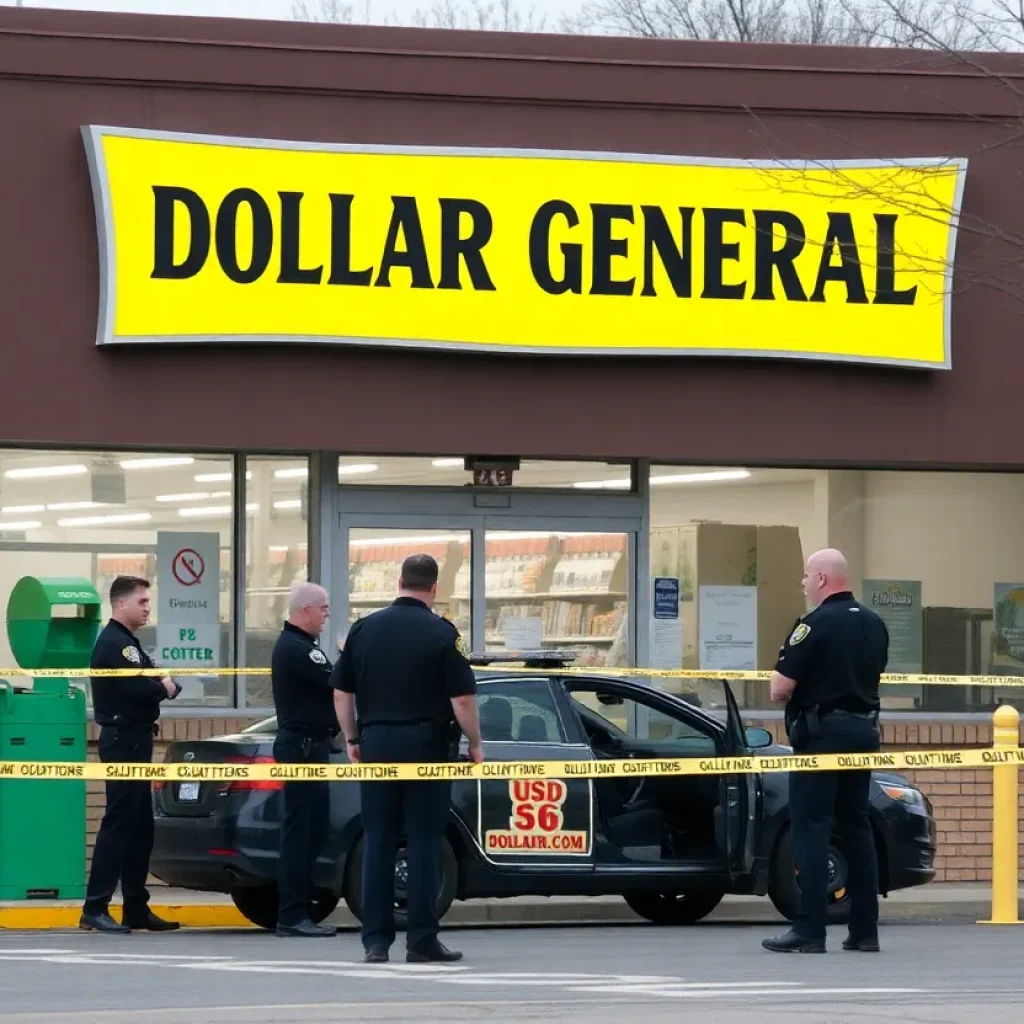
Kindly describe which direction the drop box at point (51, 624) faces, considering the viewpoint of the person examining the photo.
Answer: facing the viewer and to the right of the viewer

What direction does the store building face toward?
toward the camera

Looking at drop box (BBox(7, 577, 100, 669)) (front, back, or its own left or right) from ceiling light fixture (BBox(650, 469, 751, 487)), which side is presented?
left

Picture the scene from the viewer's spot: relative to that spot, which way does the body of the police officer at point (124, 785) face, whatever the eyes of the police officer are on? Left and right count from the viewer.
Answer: facing to the right of the viewer

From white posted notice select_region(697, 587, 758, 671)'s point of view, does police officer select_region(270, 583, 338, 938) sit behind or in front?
in front

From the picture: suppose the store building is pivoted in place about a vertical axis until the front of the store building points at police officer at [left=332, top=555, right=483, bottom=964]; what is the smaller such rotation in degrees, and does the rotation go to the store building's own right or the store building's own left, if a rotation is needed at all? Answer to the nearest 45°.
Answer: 0° — it already faces them

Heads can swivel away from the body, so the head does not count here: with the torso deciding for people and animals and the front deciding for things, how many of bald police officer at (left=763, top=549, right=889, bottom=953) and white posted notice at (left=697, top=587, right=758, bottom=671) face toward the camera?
1

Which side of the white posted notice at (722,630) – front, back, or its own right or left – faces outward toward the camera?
front

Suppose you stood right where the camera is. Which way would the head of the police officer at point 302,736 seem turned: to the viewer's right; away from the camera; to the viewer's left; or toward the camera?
to the viewer's right

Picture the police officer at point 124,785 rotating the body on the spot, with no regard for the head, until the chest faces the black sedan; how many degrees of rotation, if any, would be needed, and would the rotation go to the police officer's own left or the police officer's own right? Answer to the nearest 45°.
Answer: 0° — they already face it

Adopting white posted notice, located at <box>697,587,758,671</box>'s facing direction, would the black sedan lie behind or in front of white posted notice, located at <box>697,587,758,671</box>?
in front

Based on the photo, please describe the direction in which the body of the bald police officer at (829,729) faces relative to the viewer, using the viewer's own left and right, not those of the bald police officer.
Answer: facing away from the viewer and to the left of the viewer
